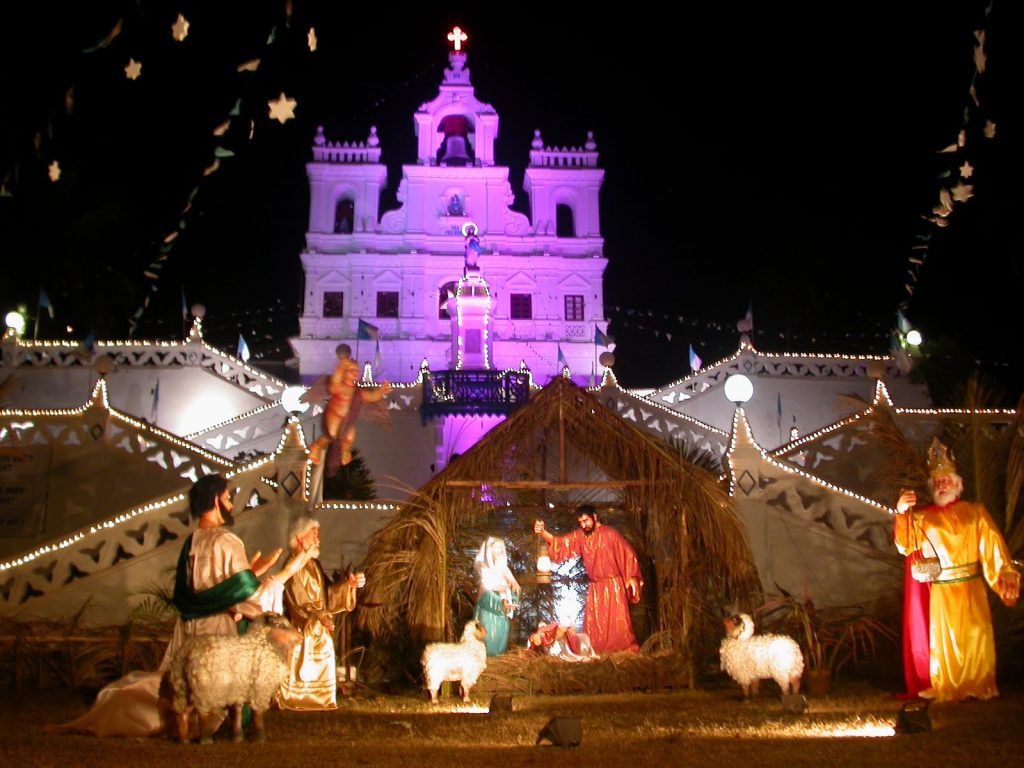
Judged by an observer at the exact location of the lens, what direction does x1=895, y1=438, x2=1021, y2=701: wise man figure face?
facing the viewer

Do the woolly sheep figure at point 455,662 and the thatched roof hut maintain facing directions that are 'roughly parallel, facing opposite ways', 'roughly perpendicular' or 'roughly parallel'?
roughly perpendicular

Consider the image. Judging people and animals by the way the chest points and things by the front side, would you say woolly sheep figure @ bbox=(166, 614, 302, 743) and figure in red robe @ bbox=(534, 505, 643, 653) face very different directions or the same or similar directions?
very different directions

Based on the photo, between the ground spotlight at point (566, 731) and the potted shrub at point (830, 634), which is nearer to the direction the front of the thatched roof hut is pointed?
the ground spotlight

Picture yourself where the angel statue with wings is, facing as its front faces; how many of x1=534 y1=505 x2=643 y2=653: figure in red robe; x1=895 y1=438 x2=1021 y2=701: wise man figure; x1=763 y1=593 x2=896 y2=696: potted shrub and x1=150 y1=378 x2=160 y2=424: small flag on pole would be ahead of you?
3

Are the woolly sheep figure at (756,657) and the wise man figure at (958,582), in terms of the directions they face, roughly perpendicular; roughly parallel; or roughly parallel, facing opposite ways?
roughly perpendicular

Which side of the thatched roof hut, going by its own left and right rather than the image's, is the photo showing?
front

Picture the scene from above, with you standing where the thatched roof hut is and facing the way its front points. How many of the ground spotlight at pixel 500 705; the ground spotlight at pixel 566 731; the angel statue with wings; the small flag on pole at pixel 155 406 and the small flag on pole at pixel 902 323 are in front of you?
2

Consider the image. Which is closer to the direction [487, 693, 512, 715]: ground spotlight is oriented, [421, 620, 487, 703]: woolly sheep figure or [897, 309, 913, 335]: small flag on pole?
the woolly sheep figure

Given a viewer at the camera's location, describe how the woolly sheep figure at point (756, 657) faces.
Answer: facing to the left of the viewer

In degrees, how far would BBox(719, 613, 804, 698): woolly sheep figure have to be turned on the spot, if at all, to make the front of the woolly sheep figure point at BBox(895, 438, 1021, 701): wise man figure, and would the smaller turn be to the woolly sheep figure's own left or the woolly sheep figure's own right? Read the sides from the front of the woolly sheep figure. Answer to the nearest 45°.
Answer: approximately 180°

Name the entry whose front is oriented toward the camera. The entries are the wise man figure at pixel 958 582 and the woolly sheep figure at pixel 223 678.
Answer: the wise man figure

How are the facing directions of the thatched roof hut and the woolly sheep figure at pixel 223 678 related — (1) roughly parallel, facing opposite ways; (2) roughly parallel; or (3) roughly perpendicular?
roughly perpendicular

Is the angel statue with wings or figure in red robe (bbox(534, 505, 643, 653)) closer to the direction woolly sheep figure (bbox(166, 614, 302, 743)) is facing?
the figure in red robe

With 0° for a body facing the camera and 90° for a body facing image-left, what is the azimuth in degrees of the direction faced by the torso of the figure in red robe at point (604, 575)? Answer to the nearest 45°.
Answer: approximately 45°
